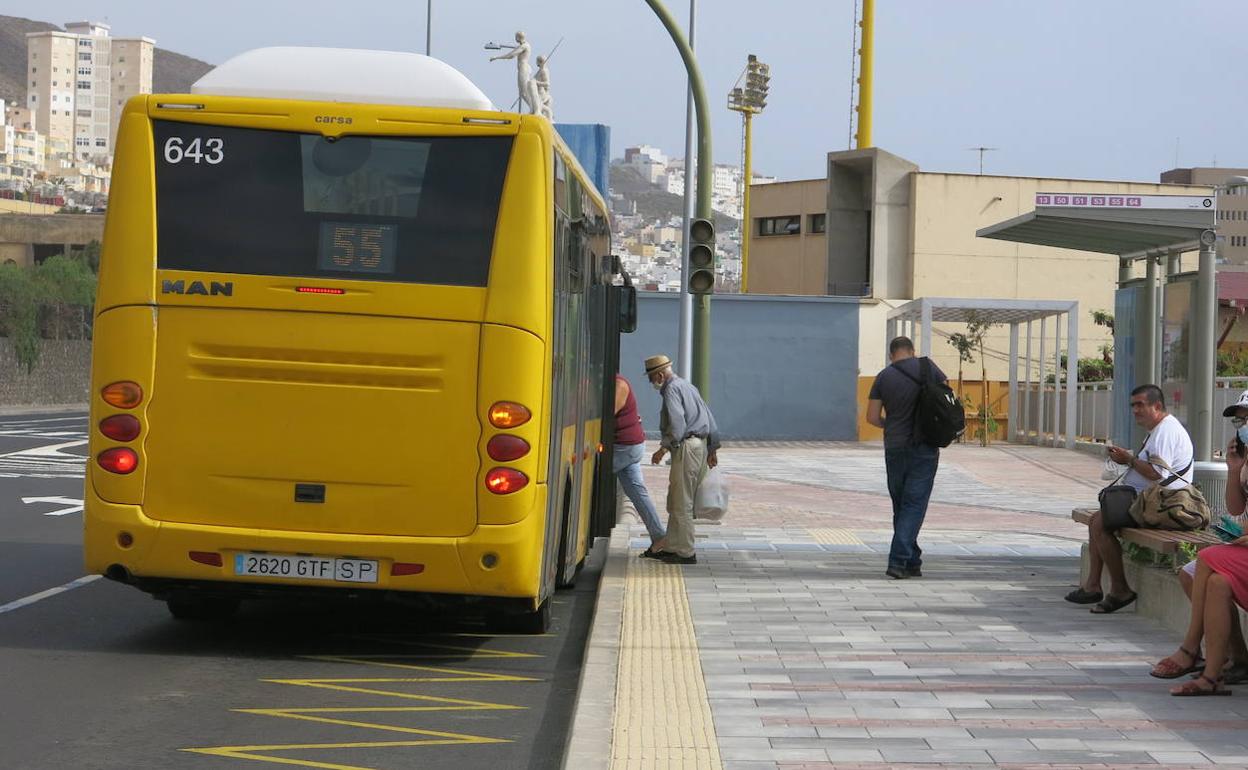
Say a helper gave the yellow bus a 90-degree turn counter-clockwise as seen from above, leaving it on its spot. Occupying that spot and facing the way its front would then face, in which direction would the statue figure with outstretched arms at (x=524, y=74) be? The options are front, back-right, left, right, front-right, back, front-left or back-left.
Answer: right

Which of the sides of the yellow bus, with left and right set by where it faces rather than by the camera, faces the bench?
right

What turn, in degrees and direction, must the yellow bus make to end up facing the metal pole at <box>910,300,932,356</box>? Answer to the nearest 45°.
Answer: approximately 45° to its right

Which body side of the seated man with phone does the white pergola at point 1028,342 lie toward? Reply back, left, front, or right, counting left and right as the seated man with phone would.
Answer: right

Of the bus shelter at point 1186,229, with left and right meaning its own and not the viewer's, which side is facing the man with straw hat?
front

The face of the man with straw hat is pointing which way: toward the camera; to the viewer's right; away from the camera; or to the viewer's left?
to the viewer's left

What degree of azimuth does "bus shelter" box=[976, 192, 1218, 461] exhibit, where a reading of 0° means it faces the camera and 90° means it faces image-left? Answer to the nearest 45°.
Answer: approximately 90°

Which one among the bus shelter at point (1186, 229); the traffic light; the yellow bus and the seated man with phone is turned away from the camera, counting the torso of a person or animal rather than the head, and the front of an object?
the yellow bus

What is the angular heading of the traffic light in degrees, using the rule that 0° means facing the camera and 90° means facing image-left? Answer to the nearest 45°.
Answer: approximately 0°

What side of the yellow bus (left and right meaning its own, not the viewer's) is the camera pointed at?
back

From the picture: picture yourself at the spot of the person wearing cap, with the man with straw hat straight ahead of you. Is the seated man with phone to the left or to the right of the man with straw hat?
right

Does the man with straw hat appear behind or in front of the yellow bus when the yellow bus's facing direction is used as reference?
in front

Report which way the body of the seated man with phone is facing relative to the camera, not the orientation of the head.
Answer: to the viewer's left

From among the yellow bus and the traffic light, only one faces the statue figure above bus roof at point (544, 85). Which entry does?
the yellow bus

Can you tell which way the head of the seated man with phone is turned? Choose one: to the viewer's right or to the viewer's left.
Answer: to the viewer's left

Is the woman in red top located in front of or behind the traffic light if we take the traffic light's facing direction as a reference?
in front

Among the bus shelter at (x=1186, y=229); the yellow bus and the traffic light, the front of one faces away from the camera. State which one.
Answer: the yellow bus
